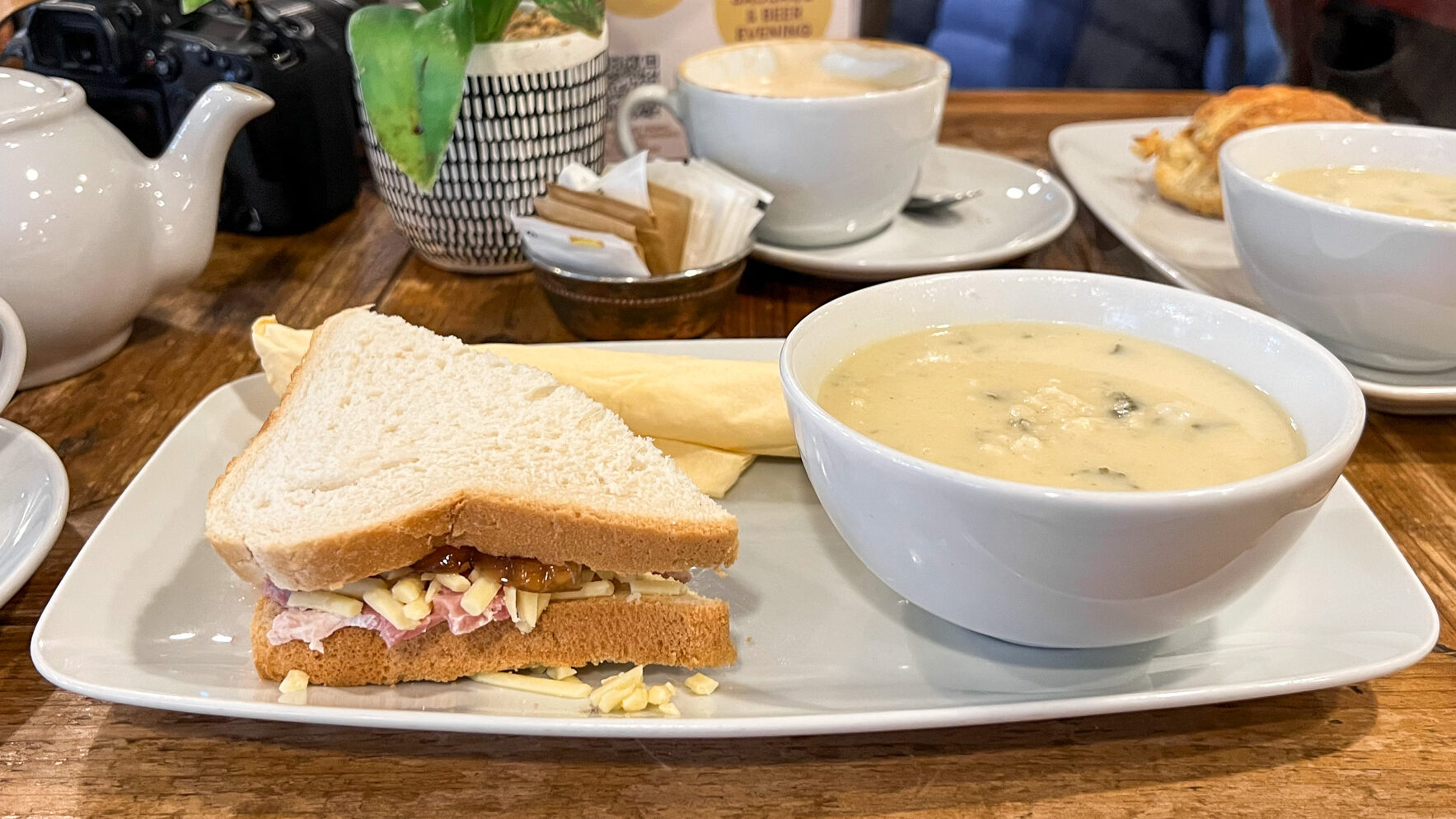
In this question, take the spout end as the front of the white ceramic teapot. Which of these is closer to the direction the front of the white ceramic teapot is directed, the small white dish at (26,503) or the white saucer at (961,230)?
the white saucer

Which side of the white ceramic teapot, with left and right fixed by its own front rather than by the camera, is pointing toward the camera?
right

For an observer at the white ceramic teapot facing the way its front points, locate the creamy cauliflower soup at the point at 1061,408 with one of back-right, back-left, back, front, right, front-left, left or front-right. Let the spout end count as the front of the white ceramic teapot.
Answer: front-right

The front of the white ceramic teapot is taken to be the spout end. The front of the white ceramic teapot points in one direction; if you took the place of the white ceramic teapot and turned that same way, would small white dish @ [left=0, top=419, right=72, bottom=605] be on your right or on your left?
on your right

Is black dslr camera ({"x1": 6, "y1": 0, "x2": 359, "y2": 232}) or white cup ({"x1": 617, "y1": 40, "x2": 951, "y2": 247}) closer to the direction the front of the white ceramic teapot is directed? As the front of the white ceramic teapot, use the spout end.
the white cup

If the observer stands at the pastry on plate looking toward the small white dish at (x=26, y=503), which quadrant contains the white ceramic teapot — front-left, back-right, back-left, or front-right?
front-right

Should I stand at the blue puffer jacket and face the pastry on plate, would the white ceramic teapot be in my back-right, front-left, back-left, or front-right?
front-right

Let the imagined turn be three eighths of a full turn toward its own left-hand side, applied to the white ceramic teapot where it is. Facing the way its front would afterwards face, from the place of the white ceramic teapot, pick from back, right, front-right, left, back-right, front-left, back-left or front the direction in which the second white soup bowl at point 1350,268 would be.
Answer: back
